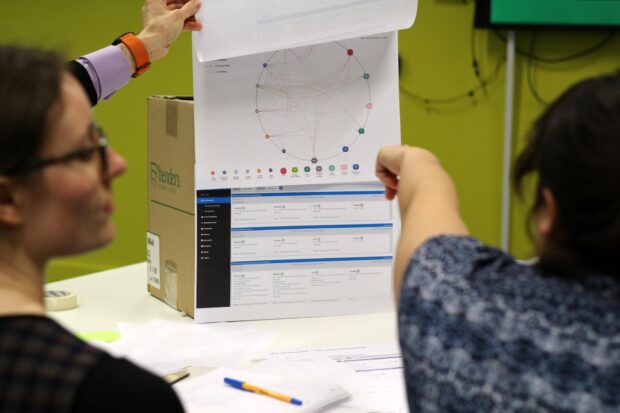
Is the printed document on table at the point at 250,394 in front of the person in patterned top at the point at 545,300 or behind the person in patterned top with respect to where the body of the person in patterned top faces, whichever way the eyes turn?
in front

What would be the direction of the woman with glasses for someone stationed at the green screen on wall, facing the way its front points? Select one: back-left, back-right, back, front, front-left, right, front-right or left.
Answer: front

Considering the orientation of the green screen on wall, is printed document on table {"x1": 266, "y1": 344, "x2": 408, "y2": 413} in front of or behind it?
in front

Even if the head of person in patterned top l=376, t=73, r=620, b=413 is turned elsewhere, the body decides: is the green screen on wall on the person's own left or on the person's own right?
on the person's own right

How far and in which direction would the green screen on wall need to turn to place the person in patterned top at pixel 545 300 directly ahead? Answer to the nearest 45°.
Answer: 0° — it already faces them

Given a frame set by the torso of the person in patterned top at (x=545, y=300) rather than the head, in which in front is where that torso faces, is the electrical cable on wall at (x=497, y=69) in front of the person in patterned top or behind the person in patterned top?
in front

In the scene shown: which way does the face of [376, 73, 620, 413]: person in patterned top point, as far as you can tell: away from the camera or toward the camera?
away from the camera

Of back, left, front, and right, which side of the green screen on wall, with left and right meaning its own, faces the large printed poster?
front

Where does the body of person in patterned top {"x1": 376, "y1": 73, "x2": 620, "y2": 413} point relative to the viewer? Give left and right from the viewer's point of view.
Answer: facing away from the viewer and to the left of the viewer

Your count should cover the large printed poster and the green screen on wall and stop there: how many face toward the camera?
2

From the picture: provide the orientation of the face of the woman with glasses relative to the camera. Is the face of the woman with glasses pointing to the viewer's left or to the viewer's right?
to the viewer's right

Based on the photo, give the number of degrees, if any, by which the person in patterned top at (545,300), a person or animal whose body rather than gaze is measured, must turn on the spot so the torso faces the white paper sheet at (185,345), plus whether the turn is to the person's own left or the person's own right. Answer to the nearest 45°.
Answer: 0° — they already face it

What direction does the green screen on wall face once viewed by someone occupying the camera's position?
facing the viewer
